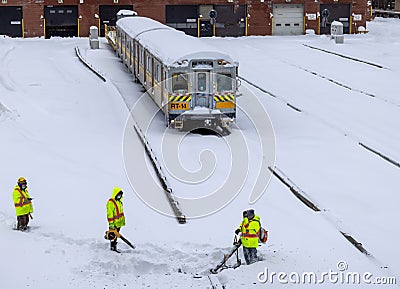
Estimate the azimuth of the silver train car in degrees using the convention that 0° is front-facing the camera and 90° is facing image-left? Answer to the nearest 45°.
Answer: approximately 0°

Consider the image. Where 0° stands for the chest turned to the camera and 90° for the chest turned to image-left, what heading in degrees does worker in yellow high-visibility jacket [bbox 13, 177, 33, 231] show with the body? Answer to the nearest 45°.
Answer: approximately 315°

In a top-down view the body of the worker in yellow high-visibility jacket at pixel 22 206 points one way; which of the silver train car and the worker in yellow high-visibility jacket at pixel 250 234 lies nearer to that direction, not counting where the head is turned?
the worker in yellow high-visibility jacket

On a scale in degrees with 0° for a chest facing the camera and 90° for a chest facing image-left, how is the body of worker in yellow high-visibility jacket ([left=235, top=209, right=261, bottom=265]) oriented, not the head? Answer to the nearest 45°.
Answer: approximately 45°
